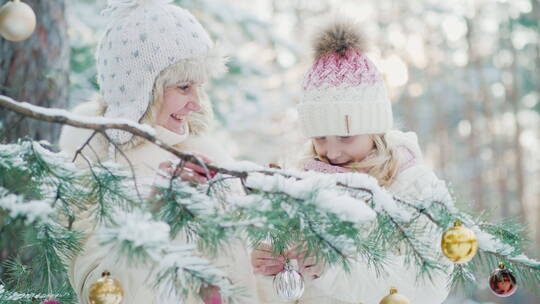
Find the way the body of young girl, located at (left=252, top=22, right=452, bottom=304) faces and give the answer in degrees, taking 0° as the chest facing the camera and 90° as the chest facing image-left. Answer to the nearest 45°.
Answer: approximately 45°

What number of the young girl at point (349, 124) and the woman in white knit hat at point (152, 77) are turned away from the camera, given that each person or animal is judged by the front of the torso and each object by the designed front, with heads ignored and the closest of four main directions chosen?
0

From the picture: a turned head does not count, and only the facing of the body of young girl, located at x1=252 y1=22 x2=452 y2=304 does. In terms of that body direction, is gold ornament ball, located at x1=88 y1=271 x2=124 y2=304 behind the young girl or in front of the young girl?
in front

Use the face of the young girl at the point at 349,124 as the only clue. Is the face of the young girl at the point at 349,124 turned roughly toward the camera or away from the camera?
toward the camera

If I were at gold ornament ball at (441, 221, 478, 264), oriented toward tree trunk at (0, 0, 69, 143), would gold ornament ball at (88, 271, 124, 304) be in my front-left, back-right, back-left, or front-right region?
front-left

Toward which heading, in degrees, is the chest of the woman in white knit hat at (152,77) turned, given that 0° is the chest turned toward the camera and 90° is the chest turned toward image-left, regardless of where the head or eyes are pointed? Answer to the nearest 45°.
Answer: approximately 315°

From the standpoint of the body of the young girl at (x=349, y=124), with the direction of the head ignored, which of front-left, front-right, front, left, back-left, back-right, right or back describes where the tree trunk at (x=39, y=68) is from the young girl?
front-right
